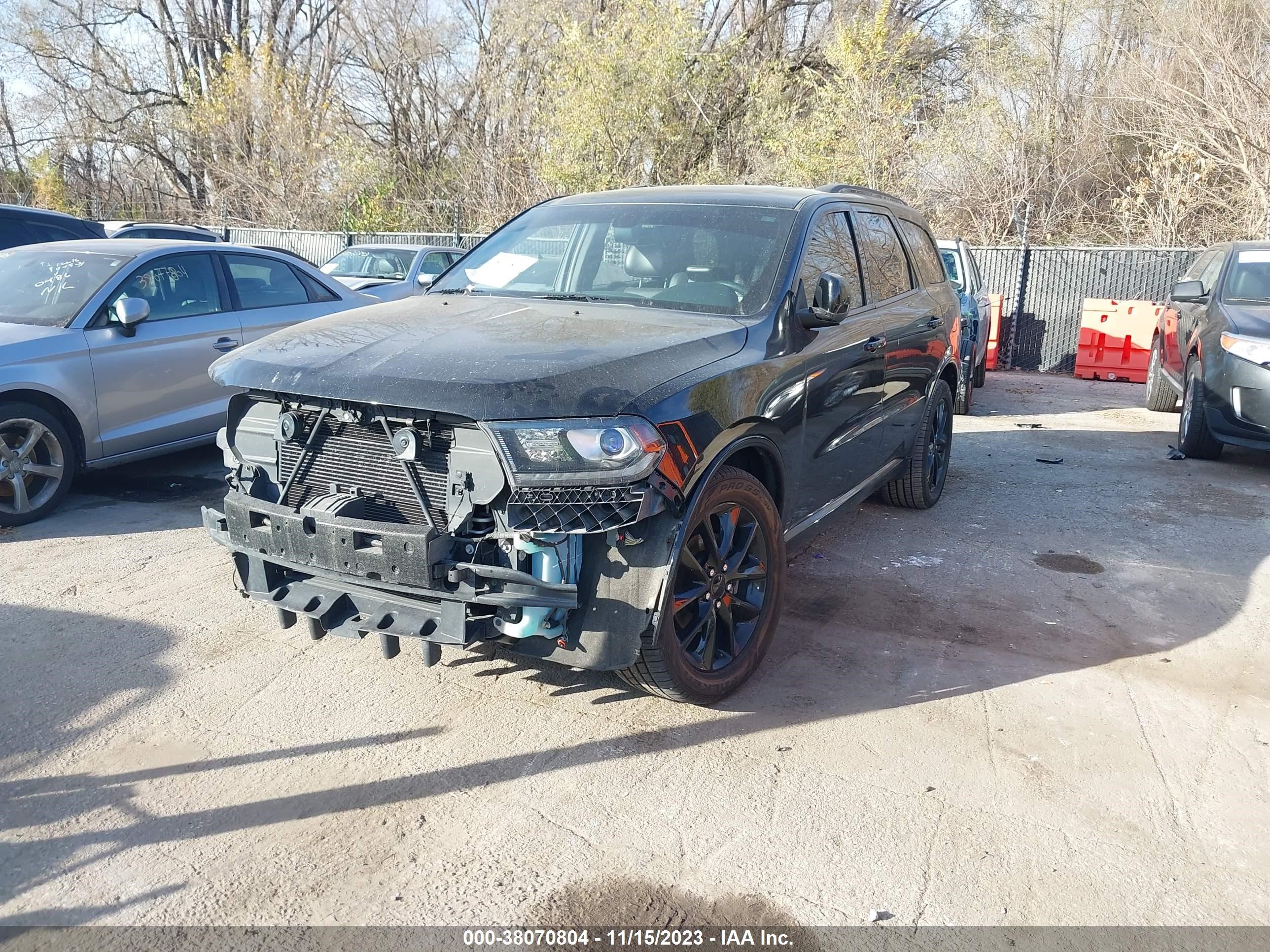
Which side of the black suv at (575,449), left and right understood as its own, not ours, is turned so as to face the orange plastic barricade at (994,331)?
back

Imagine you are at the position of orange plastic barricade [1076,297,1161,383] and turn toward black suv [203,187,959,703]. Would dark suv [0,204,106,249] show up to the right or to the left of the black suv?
right

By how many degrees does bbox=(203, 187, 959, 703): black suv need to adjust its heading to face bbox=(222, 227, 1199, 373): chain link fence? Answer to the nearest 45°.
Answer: approximately 180°

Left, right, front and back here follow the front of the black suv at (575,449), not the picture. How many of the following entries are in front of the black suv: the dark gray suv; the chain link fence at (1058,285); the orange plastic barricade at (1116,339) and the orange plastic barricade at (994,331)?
0

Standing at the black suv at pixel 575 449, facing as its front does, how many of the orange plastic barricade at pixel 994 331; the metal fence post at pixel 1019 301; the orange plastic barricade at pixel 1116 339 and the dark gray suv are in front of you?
0

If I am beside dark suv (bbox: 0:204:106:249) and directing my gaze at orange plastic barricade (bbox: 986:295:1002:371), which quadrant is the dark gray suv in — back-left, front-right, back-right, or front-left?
front-right

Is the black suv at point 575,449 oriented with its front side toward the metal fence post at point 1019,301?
no

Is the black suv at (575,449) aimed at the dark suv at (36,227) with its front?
no

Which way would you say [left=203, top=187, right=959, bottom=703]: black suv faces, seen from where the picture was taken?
facing the viewer and to the left of the viewer

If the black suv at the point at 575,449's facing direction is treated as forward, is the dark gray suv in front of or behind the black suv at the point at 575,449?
behind

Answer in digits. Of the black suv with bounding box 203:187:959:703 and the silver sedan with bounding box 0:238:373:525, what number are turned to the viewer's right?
0
